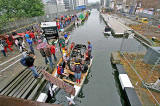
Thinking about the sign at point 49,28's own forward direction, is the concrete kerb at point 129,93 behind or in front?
in front

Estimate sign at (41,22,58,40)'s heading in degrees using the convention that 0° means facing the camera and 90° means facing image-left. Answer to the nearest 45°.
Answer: approximately 0°

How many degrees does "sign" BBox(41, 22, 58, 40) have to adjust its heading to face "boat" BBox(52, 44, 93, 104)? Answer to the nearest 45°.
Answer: approximately 45° to its left
